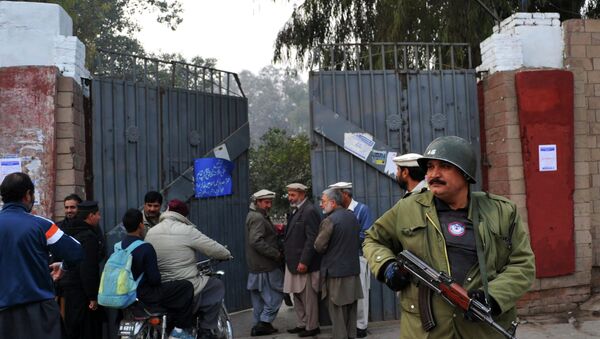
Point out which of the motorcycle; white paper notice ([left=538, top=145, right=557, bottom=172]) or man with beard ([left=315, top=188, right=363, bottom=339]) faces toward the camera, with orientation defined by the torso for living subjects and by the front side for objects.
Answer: the white paper notice

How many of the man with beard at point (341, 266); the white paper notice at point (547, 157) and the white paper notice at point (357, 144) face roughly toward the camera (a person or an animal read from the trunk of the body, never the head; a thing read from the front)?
2

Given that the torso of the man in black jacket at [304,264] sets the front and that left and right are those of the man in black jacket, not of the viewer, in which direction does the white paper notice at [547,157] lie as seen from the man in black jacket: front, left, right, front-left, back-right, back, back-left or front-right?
back-left

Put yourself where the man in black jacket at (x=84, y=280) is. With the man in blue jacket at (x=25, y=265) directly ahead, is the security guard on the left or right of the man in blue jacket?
left

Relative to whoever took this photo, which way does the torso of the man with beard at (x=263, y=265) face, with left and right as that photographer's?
facing to the right of the viewer

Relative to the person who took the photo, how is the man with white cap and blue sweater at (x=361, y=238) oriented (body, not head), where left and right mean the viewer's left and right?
facing to the left of the viewer

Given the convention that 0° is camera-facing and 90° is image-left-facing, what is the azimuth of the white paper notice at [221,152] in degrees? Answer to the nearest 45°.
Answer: approximately 0°

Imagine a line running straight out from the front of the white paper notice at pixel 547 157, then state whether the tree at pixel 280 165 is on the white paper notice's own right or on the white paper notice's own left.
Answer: on the white paper notice's own right

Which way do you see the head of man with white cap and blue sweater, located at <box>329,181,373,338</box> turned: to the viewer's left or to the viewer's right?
to the viewer's left

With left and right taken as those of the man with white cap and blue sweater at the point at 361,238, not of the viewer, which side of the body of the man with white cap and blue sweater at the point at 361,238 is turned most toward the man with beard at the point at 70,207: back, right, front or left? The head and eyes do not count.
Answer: front

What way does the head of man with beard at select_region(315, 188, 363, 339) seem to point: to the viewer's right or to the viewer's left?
to the viewer's left
